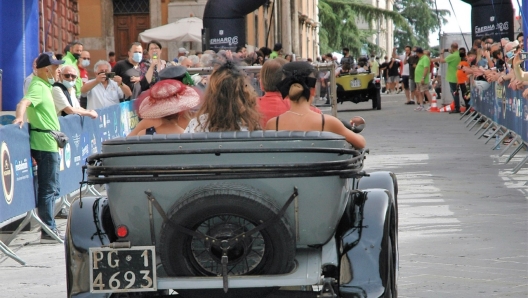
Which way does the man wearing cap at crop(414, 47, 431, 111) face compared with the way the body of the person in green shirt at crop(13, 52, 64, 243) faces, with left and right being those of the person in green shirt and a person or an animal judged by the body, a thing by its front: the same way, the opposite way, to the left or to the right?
the opposite way

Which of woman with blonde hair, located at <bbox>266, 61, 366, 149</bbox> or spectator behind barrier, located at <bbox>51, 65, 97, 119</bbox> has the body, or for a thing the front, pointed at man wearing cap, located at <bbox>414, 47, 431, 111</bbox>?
the woman with blonde hair

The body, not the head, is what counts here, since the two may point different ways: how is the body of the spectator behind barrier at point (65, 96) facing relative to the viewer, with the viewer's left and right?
facing the viewer and to the right of the viewer

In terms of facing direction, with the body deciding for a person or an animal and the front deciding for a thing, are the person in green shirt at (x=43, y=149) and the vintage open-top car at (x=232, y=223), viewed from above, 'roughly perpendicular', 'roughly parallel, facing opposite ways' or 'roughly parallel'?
roughly perpendicular

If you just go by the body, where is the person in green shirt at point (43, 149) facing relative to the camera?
to the viewer's right

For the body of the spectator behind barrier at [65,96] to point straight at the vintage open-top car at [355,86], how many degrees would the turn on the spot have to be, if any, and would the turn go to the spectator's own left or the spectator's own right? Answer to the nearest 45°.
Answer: approximately 90° to the spectator's own left

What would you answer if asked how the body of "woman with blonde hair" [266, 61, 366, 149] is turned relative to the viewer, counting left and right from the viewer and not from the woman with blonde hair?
facing away from the viewer

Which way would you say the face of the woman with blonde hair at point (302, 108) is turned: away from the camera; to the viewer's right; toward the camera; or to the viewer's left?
away from the camera

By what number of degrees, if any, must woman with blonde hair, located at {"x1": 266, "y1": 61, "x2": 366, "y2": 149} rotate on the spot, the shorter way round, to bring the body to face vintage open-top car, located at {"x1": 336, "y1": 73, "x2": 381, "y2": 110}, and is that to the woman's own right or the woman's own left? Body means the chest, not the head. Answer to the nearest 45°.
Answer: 0° — they already face it

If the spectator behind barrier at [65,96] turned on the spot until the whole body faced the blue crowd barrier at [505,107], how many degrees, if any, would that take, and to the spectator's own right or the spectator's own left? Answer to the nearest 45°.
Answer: approximately 45° to the spectator's own left

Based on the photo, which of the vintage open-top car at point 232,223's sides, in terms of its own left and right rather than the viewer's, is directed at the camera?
back

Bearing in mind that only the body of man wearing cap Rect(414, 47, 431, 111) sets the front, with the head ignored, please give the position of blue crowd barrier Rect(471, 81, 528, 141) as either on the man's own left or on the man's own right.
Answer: on the man's own left
